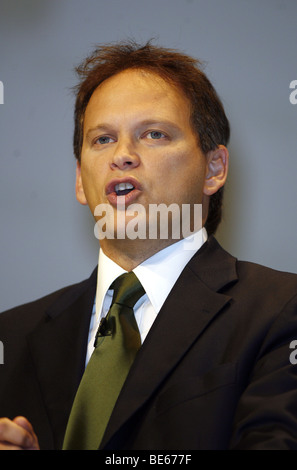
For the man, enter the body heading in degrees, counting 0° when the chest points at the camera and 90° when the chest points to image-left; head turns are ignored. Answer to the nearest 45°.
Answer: approximately 45°
